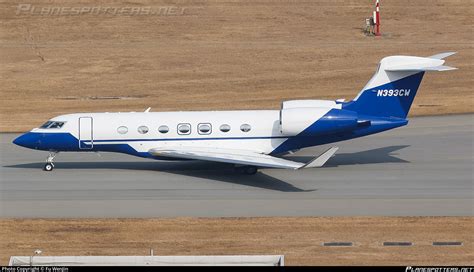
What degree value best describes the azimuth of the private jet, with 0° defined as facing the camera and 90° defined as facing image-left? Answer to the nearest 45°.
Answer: approximately 90°
